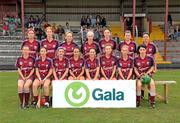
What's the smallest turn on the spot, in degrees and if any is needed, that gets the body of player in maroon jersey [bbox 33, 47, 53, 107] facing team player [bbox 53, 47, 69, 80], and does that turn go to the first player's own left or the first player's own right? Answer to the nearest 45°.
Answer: approximately 90° to the first player's own left

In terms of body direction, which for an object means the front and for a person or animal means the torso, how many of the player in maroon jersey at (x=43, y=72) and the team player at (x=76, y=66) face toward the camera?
2

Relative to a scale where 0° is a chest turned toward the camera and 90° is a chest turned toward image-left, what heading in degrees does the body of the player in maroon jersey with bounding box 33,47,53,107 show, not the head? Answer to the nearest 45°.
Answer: approximately 0°

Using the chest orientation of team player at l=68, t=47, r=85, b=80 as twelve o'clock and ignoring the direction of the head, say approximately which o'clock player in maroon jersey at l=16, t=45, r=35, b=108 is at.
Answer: The player in maroon jersey is roughly at 3 o'clock from the team player.

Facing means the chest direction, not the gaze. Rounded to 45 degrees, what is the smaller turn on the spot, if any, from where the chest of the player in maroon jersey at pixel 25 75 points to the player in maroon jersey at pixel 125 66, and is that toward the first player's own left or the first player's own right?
approximately 90° to the first player's own left

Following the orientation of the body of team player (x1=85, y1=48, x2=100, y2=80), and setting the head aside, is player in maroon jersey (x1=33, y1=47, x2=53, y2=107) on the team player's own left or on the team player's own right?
on the team player's own right

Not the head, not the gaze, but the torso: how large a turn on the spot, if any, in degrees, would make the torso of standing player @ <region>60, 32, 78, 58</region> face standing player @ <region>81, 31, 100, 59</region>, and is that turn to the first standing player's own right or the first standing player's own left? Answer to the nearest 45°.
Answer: approximately 90° to the first standing player's own left

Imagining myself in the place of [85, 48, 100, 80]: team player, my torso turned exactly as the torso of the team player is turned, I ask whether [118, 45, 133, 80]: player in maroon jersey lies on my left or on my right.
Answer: on my left
